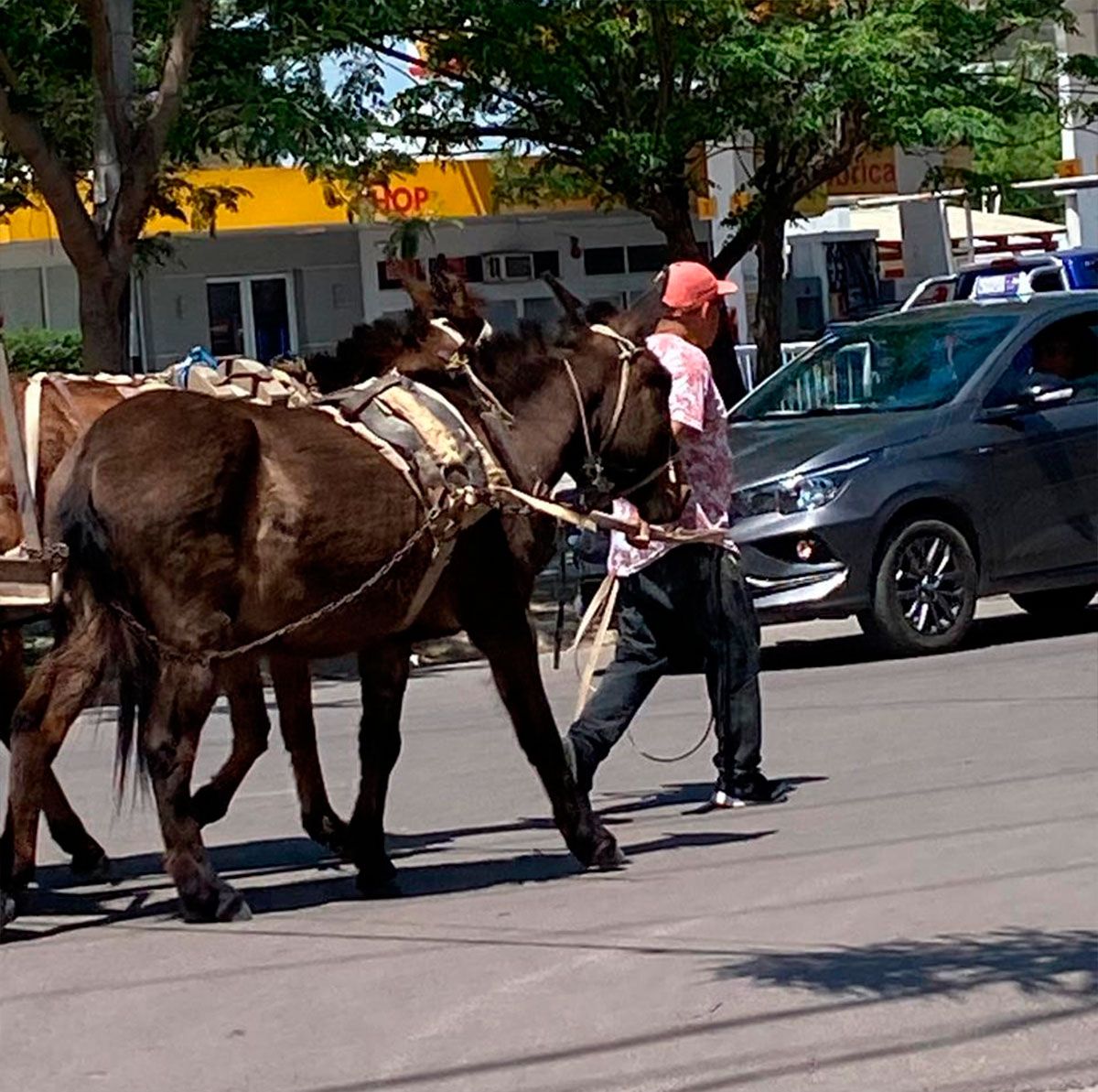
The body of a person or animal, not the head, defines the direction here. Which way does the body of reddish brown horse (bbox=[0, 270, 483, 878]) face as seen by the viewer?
to the viewer's right

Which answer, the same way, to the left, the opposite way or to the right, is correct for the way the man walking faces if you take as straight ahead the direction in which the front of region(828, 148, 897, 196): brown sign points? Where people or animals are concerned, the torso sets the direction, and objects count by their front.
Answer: to the left

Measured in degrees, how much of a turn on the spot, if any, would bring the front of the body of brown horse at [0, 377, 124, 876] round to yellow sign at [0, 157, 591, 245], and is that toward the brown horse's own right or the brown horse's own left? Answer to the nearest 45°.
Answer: approximately 90° to the brown horse's own left

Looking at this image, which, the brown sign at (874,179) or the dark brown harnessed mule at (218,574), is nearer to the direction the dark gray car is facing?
the dark brown harnessed mule

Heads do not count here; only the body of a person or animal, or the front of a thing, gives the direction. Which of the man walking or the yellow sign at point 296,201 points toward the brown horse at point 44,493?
the yellow sign

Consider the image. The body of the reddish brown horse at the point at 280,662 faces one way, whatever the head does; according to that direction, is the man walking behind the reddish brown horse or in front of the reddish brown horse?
in front

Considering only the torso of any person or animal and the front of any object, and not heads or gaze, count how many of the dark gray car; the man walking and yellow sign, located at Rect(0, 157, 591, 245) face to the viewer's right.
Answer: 1

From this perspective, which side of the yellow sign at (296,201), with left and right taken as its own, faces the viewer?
front

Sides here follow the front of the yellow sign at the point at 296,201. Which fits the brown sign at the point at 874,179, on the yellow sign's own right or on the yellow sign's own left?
on the yellow sign's own left

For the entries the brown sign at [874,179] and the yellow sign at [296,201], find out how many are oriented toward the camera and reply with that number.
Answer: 2

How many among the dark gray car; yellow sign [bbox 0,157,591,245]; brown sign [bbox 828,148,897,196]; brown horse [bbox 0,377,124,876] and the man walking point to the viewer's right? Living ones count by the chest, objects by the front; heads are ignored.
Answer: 2

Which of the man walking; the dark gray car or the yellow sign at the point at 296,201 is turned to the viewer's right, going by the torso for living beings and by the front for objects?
the man walking

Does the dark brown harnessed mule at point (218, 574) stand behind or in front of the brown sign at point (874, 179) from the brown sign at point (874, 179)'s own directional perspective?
in front

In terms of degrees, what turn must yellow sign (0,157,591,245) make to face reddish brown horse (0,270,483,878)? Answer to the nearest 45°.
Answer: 0° — it already faces it

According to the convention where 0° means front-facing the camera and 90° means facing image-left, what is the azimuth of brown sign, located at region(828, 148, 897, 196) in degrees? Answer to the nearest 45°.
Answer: approximately 0°

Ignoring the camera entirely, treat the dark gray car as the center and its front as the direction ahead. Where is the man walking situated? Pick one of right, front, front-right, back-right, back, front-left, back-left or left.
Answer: front-left
